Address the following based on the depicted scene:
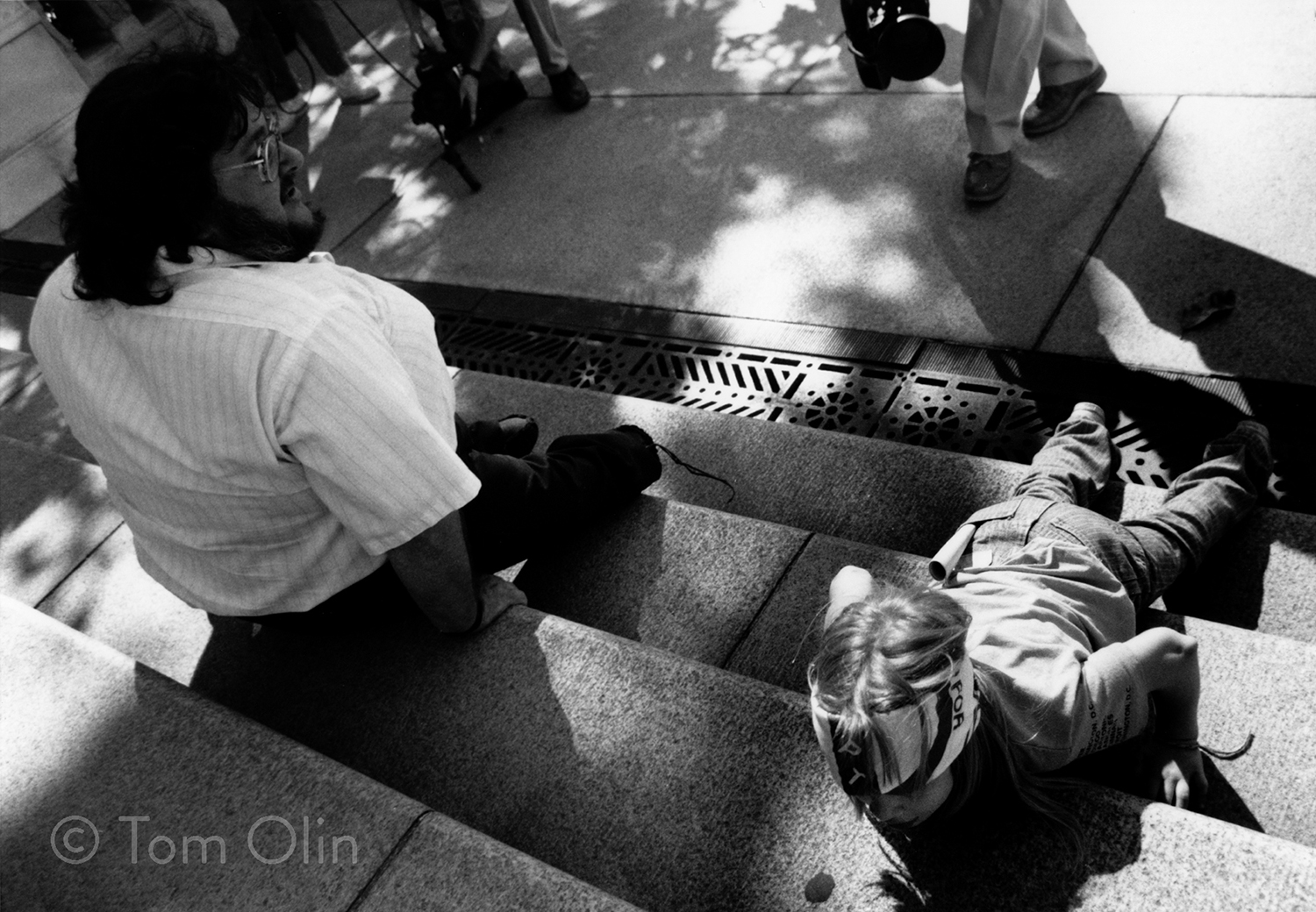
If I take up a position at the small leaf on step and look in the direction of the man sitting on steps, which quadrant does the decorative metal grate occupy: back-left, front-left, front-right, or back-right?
front-right

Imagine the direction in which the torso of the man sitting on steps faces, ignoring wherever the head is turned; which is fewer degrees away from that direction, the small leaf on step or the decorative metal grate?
the decorative metal grate

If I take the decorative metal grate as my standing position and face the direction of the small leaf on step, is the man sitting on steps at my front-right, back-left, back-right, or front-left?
front-right

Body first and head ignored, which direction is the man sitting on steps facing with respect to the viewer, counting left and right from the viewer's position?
facing away from the viewer and to the right of the viewer

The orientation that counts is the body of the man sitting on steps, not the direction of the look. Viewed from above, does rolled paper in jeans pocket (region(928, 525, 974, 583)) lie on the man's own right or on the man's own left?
on the man's own right

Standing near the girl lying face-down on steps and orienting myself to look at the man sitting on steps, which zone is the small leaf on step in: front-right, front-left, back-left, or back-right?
front-left

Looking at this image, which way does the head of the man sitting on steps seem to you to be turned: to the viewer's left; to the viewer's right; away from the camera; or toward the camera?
to the viewer's right

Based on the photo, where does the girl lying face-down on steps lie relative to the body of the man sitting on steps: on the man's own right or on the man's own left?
on the man's own right
